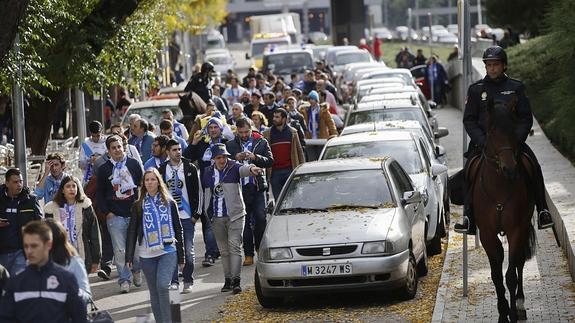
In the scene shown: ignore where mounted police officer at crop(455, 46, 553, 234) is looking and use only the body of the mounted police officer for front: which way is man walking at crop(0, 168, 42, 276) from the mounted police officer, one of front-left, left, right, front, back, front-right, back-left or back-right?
right

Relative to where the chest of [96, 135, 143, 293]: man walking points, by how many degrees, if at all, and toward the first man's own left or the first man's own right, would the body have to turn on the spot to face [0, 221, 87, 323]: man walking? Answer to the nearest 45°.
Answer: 0° — they already face them

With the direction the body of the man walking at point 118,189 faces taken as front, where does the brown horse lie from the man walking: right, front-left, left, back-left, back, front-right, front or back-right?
front-left

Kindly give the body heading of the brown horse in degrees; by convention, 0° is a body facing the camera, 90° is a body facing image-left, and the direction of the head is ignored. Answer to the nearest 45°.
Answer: approximately 0°

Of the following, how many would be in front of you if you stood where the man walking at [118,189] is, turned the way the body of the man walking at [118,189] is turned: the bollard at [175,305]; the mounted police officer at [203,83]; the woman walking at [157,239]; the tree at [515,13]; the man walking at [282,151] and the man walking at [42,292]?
3
